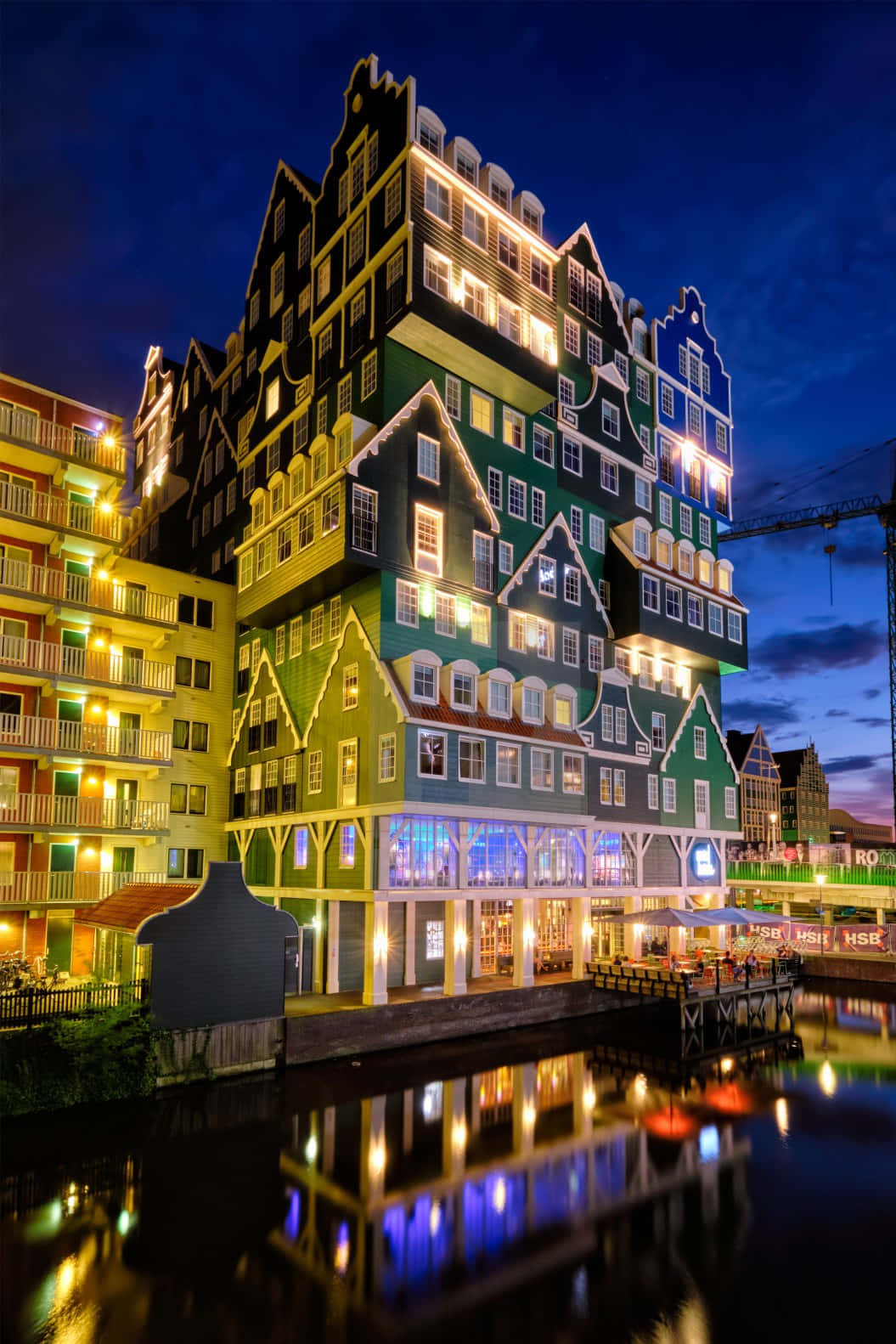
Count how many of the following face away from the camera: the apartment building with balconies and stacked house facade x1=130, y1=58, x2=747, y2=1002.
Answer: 0

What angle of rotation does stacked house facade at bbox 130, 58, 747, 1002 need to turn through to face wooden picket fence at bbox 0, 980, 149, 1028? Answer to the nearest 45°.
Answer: approximately 90° to its right

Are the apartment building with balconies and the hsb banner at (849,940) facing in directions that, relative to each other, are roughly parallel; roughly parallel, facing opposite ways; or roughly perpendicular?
roughly perpendicular

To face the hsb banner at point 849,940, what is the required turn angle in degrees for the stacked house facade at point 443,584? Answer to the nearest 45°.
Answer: approximately 90° to its left

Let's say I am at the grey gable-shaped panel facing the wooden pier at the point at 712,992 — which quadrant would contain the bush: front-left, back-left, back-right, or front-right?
back-right

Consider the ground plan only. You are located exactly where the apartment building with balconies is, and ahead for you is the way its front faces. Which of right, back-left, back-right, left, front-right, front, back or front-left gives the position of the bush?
front-right

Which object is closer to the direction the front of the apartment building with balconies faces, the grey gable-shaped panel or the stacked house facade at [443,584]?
the grey gable-shaped panel

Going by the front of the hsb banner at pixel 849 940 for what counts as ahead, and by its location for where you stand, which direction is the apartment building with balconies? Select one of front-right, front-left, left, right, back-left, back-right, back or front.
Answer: front-right

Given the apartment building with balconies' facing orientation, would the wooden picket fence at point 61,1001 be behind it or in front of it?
in front

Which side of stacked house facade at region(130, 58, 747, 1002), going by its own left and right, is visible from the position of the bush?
right

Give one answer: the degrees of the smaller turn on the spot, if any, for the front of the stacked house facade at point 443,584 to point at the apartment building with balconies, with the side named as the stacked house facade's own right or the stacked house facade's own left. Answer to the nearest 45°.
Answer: approximately 90° to the stacked house facade's own right

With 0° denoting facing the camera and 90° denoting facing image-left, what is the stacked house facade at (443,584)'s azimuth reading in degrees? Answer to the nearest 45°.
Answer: approximately 315°

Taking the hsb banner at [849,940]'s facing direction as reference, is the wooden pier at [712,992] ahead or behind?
ahead

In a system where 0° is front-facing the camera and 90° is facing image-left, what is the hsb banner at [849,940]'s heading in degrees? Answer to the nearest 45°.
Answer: approximately 0°

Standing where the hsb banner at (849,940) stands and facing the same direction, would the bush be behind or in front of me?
in front
